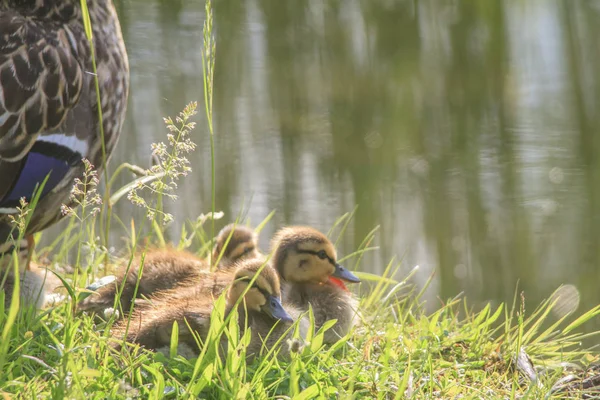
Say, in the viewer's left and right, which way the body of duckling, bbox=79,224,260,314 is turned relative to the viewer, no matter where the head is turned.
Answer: facing to the right of the viewer

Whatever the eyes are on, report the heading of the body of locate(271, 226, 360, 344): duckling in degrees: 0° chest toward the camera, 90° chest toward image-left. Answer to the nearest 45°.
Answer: approximately 270°

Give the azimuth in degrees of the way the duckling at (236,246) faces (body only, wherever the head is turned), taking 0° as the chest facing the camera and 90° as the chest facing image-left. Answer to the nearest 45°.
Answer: approximately 270°

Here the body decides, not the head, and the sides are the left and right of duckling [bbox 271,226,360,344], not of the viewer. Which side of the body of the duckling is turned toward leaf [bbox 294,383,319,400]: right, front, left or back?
right

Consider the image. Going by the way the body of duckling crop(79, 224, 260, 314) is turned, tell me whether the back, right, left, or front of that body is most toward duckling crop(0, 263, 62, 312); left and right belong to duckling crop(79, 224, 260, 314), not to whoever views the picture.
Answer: back

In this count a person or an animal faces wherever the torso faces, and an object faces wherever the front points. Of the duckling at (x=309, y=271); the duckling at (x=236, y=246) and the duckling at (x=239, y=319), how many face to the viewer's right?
3

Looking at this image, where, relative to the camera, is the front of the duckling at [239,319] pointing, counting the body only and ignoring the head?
to the viewer's right
